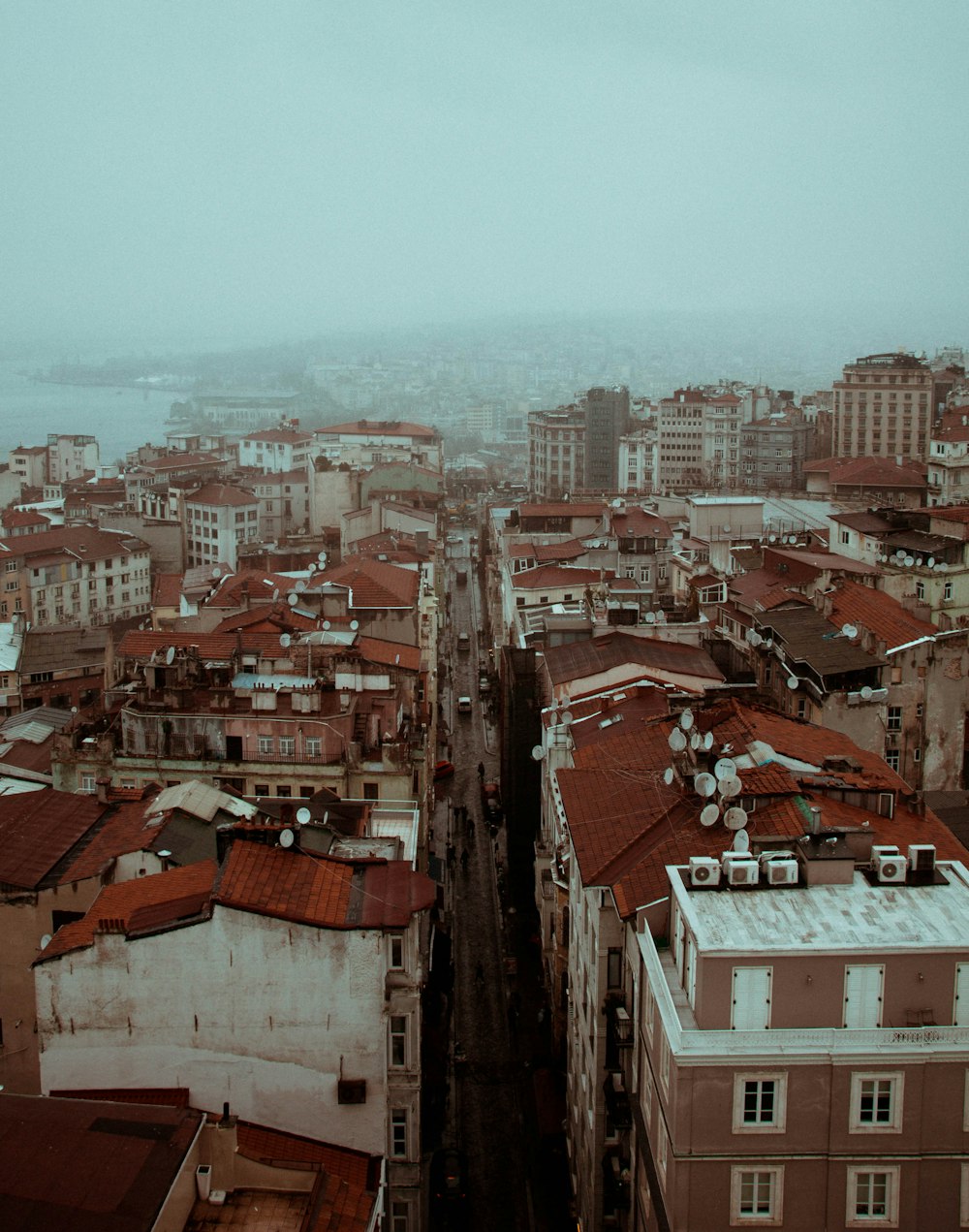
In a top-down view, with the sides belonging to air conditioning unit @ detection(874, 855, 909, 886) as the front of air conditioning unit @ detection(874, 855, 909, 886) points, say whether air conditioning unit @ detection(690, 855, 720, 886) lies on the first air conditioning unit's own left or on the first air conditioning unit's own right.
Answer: on the first air conditioning unit's own right

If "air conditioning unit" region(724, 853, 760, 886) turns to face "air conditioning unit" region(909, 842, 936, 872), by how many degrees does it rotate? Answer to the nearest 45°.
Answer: approximately 90° to its left

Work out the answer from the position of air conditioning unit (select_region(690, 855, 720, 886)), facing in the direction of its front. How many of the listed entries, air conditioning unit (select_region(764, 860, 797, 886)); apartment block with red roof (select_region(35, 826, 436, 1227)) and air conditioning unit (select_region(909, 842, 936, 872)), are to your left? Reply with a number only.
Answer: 2

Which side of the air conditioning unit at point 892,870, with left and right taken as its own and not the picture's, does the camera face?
front

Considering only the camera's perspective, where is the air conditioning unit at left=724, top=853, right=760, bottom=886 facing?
facing the viewer

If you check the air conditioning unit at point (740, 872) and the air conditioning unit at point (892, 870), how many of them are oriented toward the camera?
2

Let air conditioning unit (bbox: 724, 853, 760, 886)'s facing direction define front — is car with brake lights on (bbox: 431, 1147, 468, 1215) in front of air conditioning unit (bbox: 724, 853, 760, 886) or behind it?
behind

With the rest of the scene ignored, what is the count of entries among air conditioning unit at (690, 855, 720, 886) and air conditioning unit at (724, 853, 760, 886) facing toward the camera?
2

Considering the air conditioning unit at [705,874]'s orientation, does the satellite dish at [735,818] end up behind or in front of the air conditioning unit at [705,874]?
behind
